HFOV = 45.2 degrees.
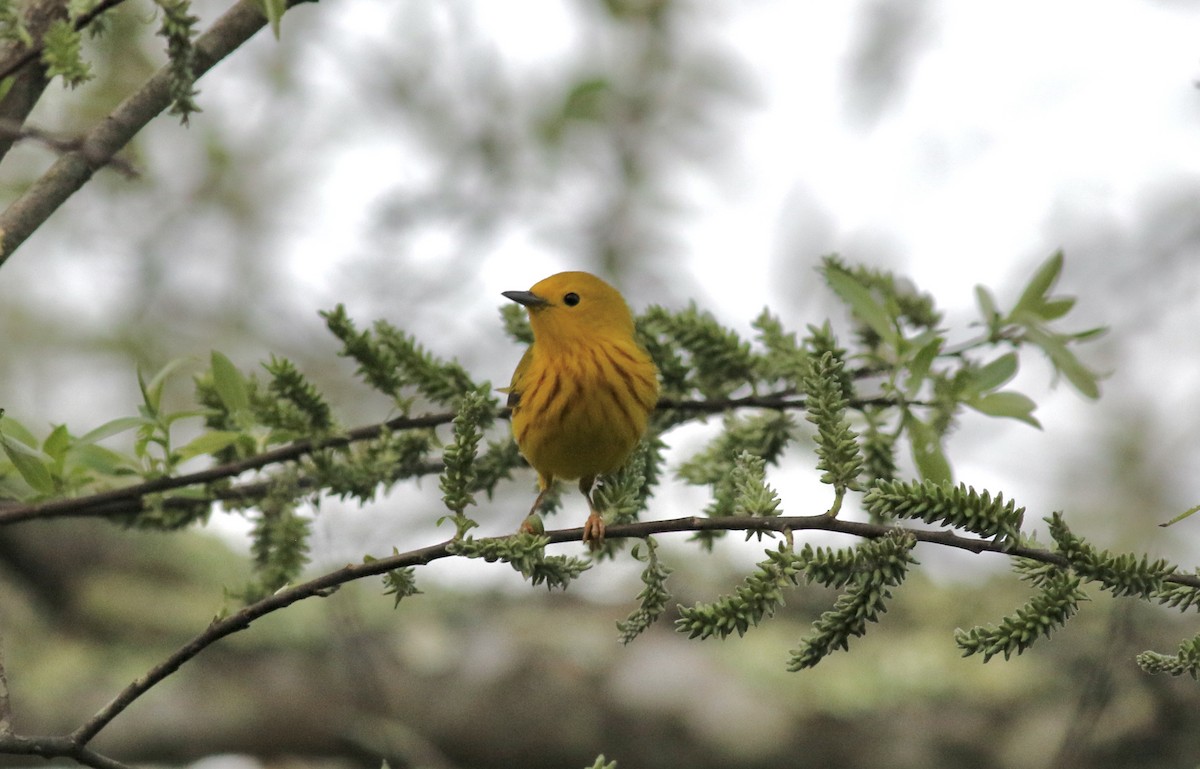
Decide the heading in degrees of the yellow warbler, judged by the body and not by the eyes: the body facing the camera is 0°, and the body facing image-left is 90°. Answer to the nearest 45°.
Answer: approximately 0°
